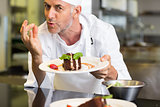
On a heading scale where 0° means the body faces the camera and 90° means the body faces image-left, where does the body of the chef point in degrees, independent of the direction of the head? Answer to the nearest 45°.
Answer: approximately 45°

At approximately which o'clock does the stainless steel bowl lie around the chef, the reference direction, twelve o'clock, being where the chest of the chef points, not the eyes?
The stainless steel bowl is roughly at 10 o'clock from the chef.
